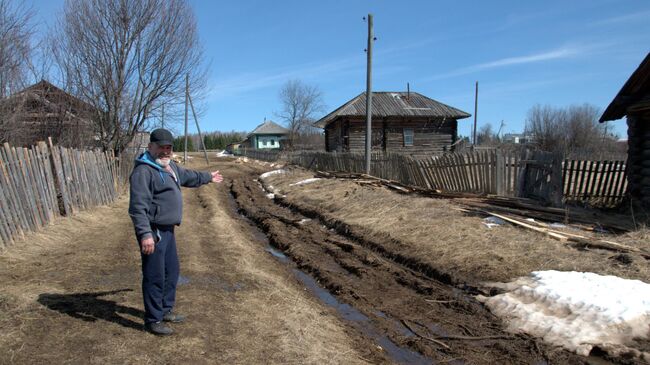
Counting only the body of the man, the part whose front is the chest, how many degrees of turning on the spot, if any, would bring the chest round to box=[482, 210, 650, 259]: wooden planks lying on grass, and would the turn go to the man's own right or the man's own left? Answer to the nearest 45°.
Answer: approximately 45° to the man's own left

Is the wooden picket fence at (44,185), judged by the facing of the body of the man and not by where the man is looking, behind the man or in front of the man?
behind

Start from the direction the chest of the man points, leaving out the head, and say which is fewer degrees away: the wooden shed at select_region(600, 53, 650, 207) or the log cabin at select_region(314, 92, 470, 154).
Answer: the wooden shed

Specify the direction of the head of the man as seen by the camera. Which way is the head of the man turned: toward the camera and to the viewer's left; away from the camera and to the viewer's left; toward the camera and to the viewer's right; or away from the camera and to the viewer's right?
toward the camera and to the viewer's right

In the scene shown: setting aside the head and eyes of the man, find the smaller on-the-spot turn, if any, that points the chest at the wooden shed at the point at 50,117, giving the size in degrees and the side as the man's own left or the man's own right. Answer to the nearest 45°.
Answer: approximately 135° to the man's own left

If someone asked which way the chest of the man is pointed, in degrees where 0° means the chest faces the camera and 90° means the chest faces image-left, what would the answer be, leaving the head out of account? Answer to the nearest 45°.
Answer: approximately 315°

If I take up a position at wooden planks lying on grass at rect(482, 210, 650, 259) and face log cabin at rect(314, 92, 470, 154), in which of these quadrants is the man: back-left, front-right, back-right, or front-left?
back-left

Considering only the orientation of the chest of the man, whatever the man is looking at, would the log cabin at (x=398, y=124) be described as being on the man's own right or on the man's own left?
on the man's own left

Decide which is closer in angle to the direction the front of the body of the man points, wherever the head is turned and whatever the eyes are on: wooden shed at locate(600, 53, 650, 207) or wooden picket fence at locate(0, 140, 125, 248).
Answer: the wooden shed

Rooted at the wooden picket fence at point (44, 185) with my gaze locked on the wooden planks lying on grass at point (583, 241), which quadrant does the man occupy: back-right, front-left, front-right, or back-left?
front-right

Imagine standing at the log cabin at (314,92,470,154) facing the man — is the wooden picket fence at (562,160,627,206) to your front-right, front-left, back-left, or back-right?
front-left
